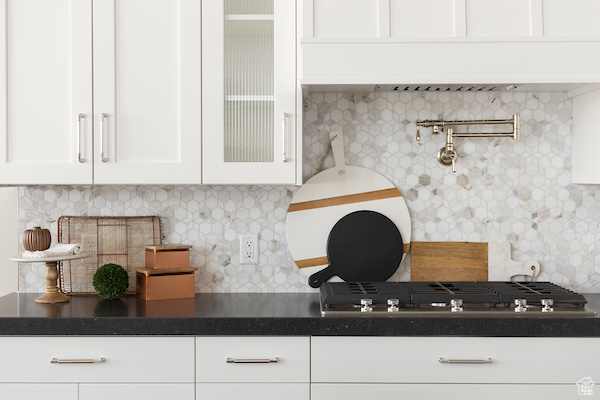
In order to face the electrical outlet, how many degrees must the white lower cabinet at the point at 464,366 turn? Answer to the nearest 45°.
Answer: approximately 135° to its right

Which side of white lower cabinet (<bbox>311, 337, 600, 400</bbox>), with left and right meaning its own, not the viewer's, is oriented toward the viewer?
front

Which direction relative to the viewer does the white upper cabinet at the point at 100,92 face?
toward the camera

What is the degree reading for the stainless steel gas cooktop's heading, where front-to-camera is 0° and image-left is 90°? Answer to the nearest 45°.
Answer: approximately 0°

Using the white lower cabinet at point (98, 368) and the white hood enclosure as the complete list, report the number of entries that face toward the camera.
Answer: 2

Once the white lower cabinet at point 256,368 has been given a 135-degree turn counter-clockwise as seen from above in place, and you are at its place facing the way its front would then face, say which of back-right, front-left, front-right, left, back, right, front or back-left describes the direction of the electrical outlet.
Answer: front-left

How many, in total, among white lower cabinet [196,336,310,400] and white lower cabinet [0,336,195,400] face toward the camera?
2

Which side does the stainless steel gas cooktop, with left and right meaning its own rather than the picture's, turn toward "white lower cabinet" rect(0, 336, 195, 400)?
right

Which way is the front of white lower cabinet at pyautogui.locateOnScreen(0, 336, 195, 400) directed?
toward the camera

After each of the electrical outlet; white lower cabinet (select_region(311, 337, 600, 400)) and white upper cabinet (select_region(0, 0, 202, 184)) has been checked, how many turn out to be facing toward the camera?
3

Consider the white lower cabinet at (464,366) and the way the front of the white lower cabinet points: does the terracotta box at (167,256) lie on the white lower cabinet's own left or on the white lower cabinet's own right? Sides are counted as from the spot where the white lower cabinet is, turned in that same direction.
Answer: on the white lower cabinet's own right

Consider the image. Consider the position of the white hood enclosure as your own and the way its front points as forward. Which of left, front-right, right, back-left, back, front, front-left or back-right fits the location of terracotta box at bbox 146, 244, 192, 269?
right
